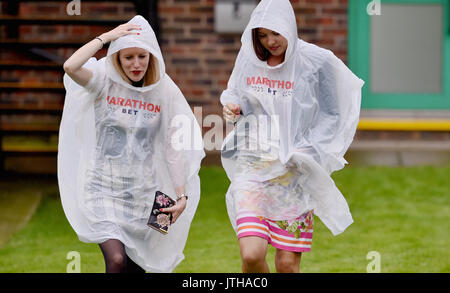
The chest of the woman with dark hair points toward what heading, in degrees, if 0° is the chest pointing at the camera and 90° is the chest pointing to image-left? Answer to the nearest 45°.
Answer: approximately 0°
